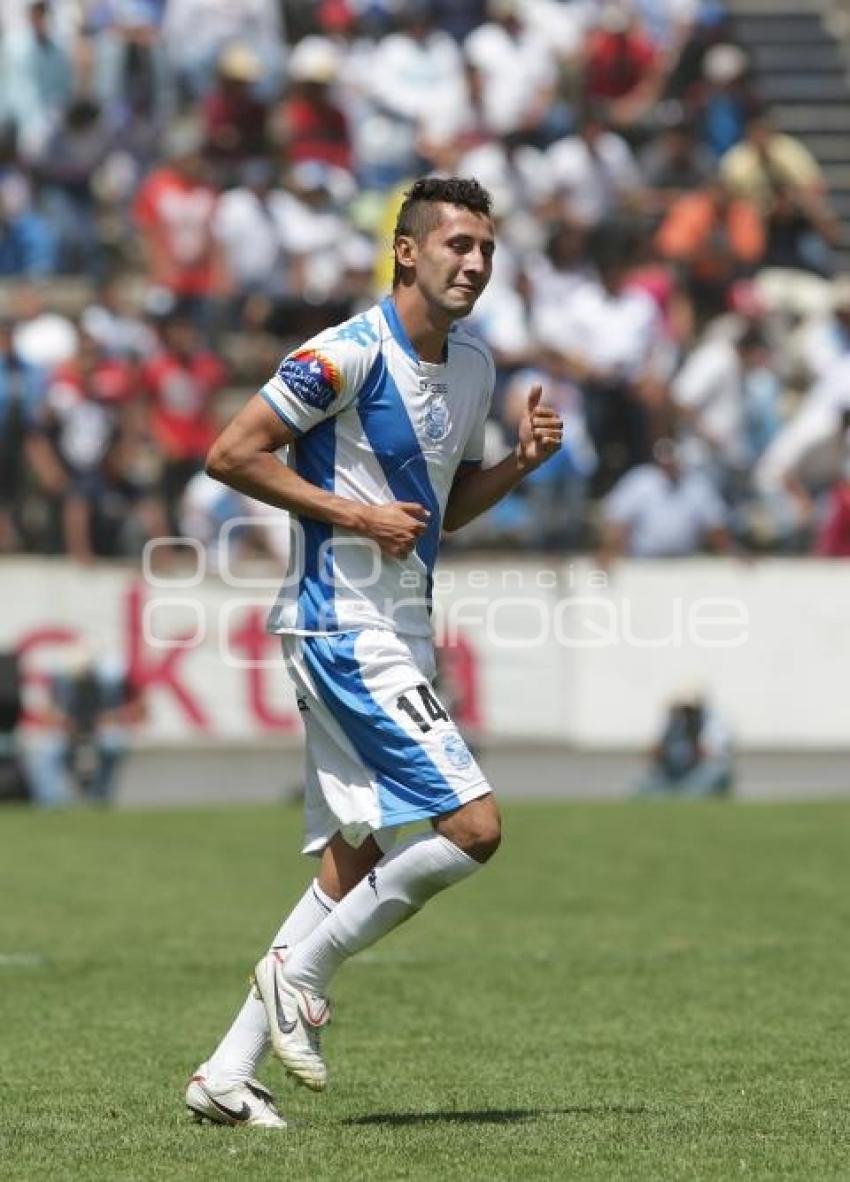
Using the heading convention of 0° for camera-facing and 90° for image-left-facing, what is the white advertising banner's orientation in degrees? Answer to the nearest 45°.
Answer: approximately 0°

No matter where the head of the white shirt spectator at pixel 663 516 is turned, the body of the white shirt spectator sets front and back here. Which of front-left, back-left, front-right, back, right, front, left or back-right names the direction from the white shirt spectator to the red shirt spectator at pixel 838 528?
left

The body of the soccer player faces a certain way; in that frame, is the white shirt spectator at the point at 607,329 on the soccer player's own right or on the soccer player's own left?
on the soccer player's own left

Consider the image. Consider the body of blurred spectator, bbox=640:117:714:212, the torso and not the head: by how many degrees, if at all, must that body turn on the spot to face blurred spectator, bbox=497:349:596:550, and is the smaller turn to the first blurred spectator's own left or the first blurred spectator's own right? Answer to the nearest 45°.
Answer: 0° — they already face them
